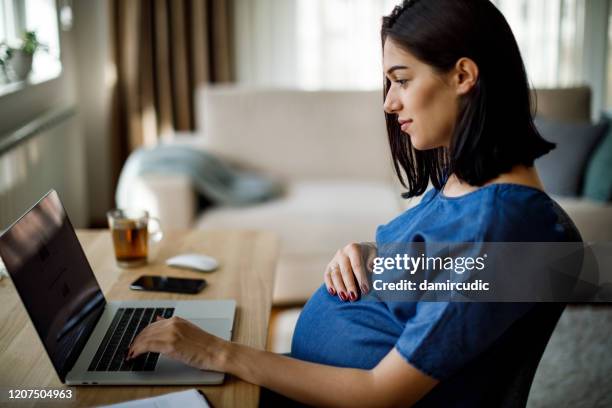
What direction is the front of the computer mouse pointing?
to the viewer's left

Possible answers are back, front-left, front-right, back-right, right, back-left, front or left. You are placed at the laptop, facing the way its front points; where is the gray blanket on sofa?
left

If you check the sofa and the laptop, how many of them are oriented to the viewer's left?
0

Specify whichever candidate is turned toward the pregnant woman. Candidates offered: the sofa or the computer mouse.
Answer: the sofa

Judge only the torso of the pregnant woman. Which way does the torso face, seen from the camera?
to the viewer's left

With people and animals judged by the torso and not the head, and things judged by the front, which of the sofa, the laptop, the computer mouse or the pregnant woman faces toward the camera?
the sofa

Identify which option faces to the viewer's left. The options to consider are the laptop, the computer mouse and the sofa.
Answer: the computer mouse

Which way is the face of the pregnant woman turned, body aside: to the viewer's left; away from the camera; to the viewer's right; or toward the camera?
to the viewer's left

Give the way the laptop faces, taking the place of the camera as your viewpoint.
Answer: facing to the right of the viewer

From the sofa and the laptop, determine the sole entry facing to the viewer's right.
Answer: the laptop

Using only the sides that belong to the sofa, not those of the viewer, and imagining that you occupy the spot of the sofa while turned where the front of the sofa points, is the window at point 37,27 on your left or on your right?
on your right
